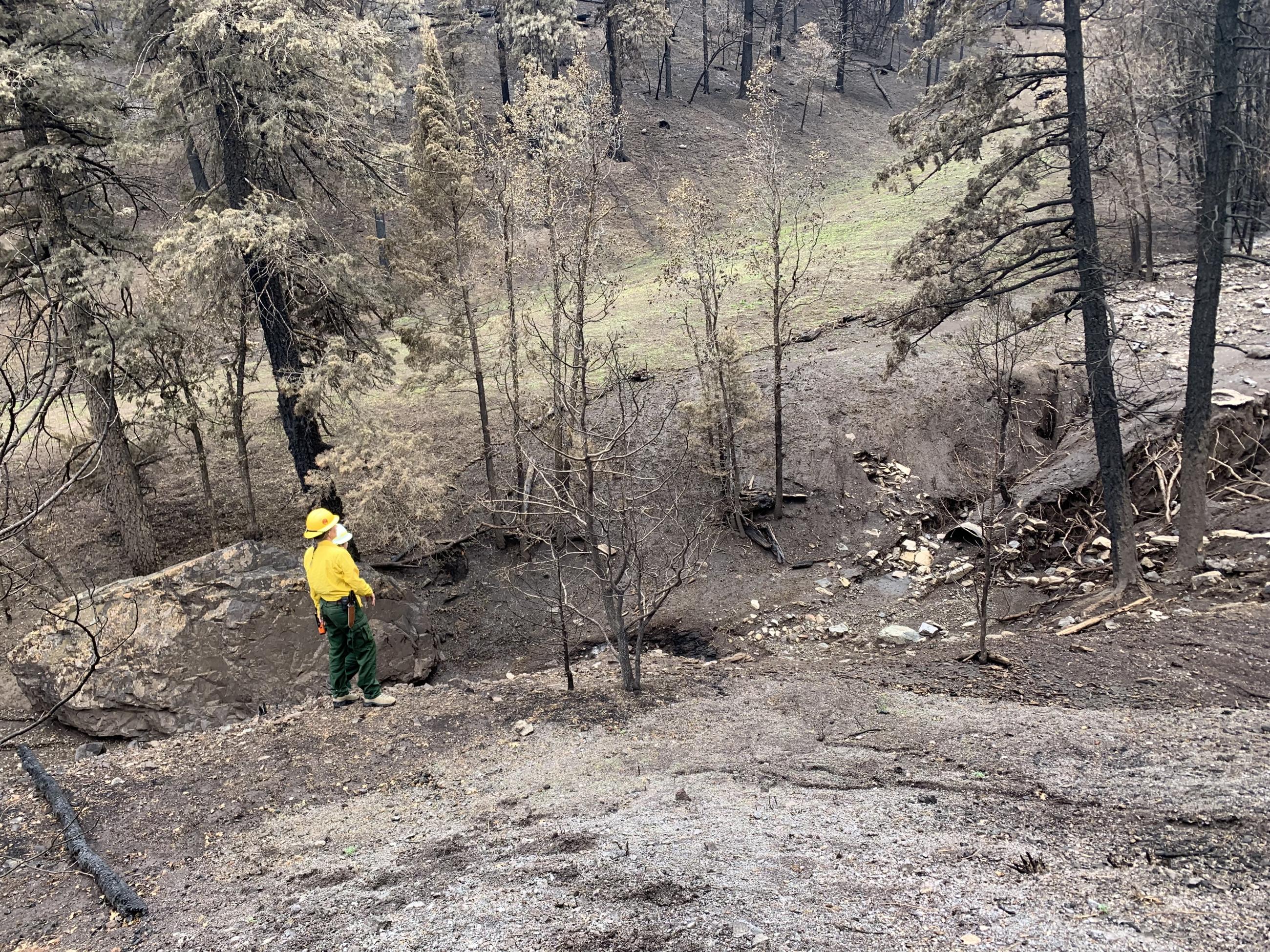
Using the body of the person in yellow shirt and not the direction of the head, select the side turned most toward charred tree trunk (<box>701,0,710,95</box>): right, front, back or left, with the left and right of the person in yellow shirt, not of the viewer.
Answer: front

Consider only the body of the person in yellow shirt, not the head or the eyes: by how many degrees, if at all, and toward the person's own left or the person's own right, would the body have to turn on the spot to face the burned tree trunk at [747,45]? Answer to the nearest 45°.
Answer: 0° — they already face it

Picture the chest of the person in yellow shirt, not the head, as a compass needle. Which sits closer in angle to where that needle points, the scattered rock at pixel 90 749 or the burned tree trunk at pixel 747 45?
the burned tree trunk

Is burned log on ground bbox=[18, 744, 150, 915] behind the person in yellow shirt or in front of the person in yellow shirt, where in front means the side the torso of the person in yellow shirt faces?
behind

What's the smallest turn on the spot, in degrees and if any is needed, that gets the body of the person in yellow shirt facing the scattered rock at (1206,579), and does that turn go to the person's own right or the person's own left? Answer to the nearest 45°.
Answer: approximately 45° to the person's own right

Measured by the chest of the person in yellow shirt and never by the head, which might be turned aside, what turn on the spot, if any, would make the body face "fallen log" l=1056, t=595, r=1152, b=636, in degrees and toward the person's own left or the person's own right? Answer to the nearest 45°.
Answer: approximately 45° to the person's own right

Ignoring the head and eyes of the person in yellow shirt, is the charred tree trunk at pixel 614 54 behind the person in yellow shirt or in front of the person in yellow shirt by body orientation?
in front

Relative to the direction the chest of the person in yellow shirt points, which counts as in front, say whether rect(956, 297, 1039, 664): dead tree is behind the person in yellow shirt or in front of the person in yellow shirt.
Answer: in front

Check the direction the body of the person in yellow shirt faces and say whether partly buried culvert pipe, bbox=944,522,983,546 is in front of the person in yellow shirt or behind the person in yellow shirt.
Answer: in front

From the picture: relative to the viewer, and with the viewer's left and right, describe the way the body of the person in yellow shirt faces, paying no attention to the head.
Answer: facing away from the viewer and to the right of the viewer
